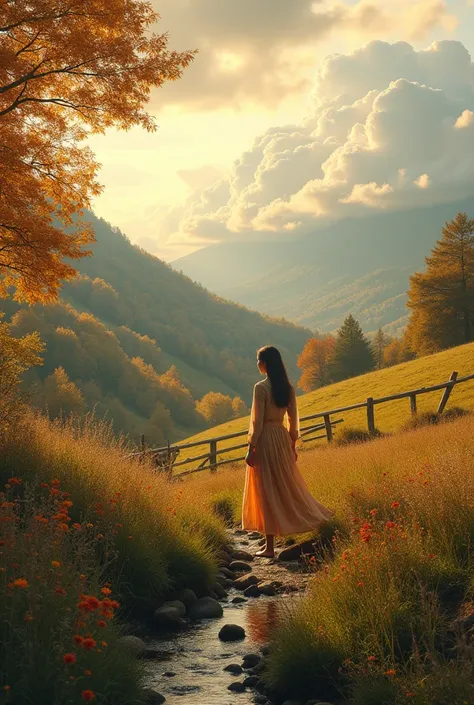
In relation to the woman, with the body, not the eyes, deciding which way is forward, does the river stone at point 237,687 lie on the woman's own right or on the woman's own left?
on the woman's own left

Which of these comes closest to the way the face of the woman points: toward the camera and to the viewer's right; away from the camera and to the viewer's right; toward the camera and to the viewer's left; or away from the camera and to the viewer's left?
away from the camera and to the viewer's left

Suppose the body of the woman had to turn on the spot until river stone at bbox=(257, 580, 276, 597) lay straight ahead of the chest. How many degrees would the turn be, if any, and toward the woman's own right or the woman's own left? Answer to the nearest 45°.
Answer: approximately 135° to the woman's own left

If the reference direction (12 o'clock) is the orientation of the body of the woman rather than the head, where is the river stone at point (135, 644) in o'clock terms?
The river stone is roughly at 8 o'clock from the woman.

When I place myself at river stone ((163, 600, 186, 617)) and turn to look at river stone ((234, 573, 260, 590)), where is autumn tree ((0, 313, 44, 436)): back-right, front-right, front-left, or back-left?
front-left

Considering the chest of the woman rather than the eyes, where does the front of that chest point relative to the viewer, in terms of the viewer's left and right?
facing away from the viewer and to the left of the viewer

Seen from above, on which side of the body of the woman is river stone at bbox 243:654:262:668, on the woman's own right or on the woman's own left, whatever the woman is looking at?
on the woman's own left
